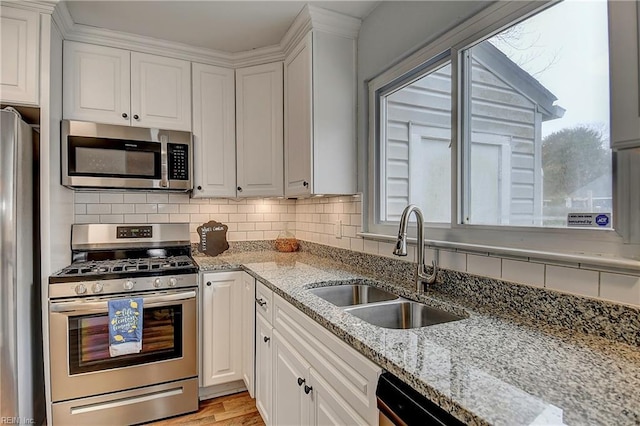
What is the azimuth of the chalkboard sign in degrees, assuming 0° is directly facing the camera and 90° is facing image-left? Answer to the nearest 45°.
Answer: approximately 0°

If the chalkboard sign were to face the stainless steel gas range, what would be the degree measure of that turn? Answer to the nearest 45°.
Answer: approximately 45° to its right

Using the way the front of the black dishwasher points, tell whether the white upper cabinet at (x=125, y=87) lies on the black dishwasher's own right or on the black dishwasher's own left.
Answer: on the black dishwasher's own right

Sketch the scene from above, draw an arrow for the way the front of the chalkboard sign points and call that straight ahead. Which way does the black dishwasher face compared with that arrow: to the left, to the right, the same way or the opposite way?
to the right

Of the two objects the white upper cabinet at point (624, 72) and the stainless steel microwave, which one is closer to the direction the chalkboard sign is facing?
the white upper cabinet

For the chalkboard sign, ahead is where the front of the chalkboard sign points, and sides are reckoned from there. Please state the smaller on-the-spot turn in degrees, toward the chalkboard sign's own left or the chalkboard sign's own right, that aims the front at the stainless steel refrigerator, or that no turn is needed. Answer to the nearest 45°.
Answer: approximately 45° to the chalkboard sign's own right

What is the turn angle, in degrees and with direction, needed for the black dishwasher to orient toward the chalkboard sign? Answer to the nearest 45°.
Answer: approximately 90° to its right

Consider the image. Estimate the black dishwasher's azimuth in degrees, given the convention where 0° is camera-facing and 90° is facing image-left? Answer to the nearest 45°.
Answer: approximately 45°
